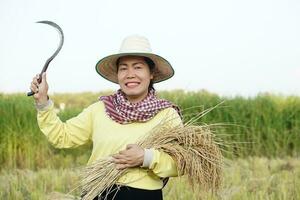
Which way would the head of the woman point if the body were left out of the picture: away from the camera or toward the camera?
toward the camera

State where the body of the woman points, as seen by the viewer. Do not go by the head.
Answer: toward the camera
